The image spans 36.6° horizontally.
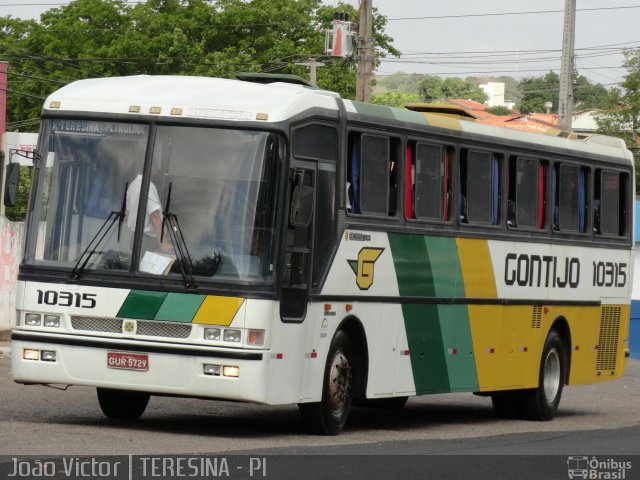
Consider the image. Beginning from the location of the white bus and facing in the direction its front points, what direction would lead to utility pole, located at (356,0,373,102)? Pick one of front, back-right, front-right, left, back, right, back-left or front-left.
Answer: back-right

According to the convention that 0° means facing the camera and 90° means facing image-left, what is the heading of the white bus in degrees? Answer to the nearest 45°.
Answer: approximately 45°

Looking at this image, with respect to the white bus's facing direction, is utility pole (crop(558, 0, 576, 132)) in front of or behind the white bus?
behind
